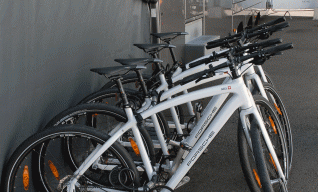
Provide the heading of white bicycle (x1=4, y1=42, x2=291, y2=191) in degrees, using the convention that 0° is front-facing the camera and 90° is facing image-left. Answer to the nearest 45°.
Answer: approximately 270°
